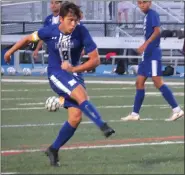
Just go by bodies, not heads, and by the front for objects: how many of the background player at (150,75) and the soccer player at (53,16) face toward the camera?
1

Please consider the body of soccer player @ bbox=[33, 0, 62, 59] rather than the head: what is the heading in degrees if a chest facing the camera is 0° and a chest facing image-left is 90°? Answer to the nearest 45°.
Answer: approximately 0°

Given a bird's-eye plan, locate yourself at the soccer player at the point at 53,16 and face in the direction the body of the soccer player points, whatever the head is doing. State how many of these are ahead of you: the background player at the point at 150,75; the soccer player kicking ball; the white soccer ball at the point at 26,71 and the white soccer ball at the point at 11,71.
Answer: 1

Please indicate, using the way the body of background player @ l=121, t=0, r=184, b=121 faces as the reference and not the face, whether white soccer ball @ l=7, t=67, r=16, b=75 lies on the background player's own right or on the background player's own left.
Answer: on the background player's own right

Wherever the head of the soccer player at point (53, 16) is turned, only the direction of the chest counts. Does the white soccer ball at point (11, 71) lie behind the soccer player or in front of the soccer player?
behind

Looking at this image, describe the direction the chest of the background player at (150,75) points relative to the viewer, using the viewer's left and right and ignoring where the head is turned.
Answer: facing to the left of the viewer
